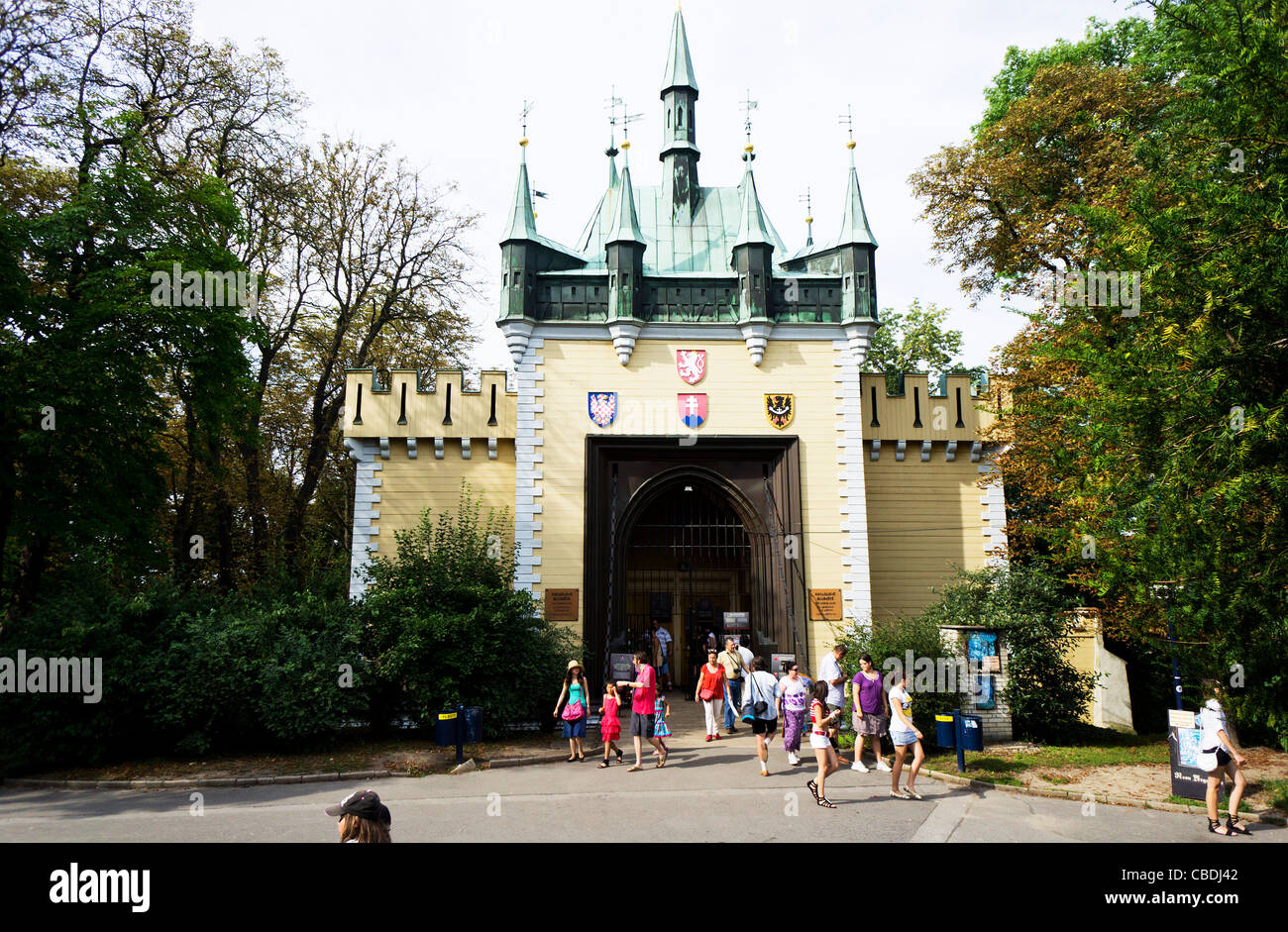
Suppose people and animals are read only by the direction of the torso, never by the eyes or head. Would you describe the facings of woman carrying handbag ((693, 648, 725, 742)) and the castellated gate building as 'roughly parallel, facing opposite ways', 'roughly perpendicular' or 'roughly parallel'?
roughly parallel

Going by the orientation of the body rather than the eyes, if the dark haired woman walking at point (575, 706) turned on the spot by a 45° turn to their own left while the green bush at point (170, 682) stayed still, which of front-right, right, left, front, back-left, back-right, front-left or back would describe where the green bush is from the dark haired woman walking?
back-right

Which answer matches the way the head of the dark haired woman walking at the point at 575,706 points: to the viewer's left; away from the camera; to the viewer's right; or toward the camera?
toward the camera

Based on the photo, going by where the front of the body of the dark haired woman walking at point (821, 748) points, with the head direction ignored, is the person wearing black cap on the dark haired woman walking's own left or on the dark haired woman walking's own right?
on the dark haired woman walking's own right

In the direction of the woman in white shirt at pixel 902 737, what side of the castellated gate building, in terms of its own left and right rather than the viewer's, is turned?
front

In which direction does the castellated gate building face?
toward the camera

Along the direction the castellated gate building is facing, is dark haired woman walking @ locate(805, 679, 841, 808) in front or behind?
in front

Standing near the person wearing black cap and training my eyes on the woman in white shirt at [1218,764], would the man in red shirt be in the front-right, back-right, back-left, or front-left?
front-left

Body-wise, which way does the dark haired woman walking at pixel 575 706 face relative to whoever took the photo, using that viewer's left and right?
facing the viewer
